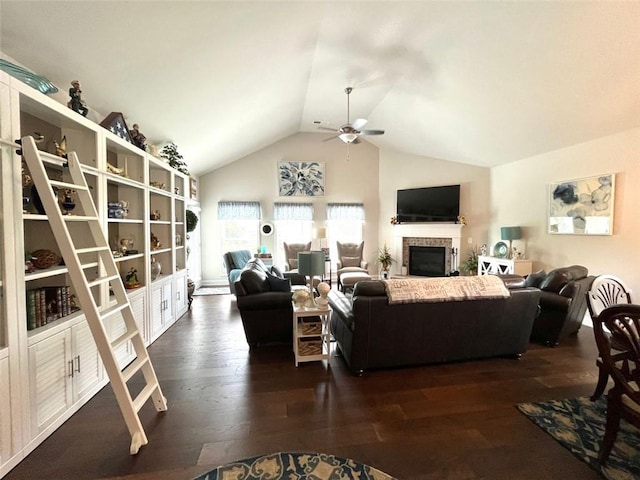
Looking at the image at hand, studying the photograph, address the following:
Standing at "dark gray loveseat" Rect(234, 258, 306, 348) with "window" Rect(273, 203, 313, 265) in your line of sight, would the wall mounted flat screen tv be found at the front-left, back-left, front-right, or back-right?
front-right

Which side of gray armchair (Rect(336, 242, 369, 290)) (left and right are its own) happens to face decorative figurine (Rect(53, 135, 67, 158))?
front

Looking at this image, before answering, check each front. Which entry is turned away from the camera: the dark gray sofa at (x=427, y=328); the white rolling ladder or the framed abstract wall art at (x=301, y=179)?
the dark gray sofa

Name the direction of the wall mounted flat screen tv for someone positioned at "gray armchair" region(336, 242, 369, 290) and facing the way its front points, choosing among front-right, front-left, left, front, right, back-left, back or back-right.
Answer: left

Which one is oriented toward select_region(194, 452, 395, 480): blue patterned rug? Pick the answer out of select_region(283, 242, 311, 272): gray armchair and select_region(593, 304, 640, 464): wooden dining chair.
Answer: the gray armchair

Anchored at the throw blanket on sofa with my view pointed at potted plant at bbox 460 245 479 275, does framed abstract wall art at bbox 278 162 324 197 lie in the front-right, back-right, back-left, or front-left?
front-left

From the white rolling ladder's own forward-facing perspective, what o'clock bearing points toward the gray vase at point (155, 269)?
The gray vase is roughly at 8 o'clock from the white rolling ladder.

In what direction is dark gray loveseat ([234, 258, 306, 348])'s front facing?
to the viewer's right

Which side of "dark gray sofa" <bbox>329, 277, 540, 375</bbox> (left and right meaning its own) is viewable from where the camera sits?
back

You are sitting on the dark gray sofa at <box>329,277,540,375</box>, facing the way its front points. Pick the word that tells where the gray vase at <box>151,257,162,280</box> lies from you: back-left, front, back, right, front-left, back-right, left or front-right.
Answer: left

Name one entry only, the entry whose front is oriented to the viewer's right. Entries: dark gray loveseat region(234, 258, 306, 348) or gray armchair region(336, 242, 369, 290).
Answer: the dark gray loveseat

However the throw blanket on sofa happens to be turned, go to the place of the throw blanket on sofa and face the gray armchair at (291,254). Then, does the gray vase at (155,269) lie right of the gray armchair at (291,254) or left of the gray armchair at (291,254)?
left

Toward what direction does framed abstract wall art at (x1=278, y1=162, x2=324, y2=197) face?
toward the camera

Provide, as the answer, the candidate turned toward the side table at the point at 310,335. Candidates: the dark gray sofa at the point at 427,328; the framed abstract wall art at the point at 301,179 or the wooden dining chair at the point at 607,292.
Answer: the framed abstract wall art

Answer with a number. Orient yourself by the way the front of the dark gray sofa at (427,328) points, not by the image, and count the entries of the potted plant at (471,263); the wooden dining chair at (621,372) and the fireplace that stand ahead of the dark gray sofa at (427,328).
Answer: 2

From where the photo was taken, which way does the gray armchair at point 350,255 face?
toward the camera

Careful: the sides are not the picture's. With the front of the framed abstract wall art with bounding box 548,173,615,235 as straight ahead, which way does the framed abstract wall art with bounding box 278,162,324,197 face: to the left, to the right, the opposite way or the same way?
to the left
